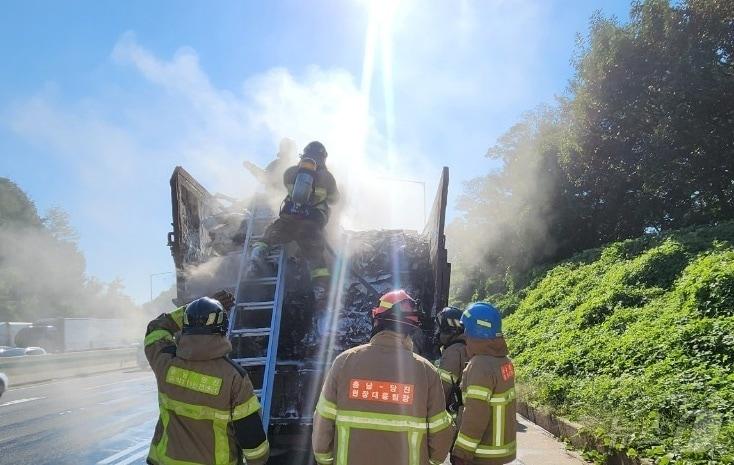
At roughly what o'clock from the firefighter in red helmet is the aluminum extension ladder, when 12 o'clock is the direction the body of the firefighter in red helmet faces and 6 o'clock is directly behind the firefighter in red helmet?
The aluminum extension ladder is roughly at 11 o'clock from the firefighter in red helmet.

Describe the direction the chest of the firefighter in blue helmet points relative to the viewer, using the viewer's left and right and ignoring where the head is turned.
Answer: facing away from the viewer and to the left of the viewer

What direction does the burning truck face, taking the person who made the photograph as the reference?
facing away from the viewer

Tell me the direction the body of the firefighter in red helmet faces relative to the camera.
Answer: away from the camera

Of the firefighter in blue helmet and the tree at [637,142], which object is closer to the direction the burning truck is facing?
the tree

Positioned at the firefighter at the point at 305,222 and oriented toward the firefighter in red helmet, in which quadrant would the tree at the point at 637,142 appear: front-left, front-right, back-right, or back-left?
back-left

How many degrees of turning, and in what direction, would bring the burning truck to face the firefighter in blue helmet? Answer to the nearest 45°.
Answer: approximately 135° to its right

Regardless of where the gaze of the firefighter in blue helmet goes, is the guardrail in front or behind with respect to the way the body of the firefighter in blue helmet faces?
in front

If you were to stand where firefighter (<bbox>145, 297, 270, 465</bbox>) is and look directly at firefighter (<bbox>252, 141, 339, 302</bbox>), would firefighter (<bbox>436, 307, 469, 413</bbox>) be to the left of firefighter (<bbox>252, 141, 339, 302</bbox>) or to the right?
right

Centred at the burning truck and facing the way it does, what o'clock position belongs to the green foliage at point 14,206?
The green foliage is roughly at 11 o'clock from the burning truck.

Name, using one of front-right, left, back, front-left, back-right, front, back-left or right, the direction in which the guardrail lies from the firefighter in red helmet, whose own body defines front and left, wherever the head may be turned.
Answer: front-left

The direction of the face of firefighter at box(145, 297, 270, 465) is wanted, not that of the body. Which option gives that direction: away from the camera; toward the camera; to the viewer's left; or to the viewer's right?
away from the camera

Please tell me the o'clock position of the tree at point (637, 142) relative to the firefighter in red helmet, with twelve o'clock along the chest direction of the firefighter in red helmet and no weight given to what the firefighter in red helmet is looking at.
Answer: The tree is roughly at 1 o'clock from the firefighter in red helmet.

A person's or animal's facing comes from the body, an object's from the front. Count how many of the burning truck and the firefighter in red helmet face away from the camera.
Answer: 2

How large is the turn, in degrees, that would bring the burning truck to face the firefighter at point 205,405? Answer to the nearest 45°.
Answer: approximately 180°

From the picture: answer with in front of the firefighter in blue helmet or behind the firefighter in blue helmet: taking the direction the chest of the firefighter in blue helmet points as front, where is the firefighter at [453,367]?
in front
